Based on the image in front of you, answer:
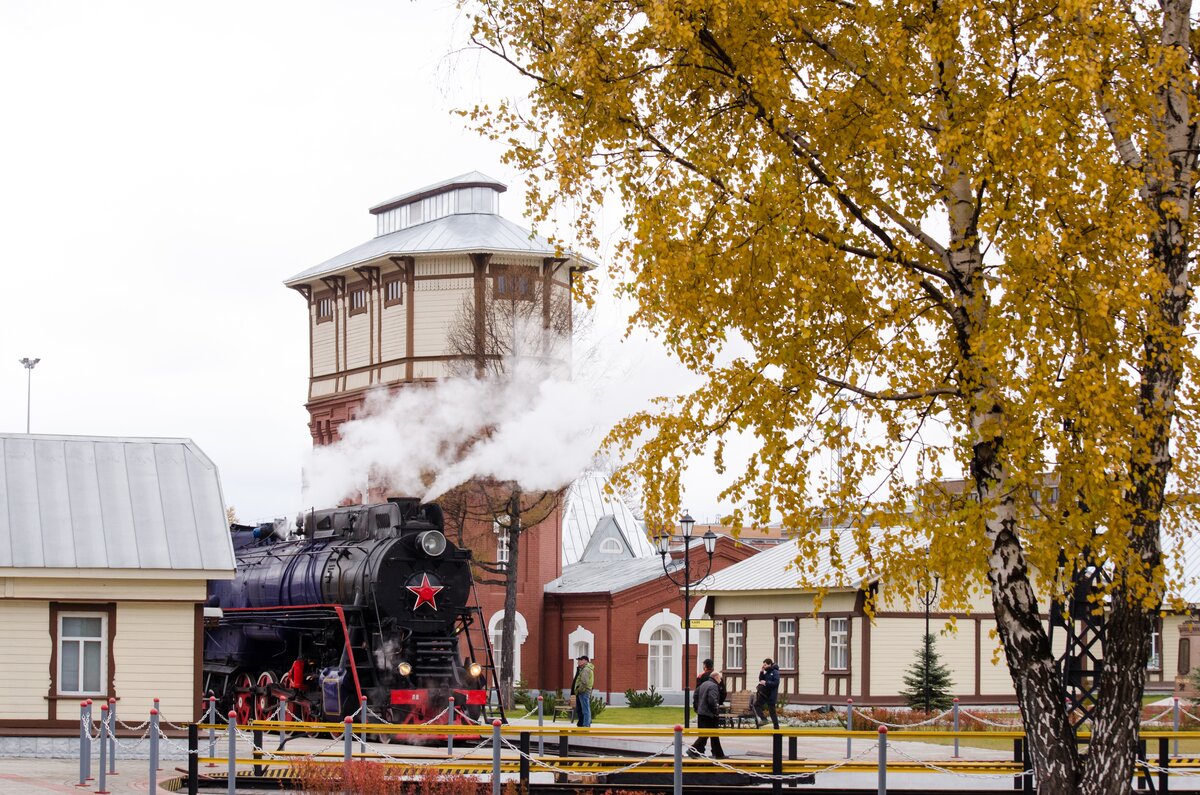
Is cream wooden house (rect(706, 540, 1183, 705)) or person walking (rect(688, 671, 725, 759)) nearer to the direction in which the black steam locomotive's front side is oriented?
the person walking

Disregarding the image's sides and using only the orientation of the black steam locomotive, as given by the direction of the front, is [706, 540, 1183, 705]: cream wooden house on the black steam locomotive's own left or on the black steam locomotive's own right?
on the black steam locomotive's own left

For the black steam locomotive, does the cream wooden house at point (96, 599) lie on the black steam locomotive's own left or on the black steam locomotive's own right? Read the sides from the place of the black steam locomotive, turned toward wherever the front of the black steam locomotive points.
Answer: on the black steam locomotive's own right

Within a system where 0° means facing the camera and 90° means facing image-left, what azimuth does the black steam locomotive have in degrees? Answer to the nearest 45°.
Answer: approximately 315°

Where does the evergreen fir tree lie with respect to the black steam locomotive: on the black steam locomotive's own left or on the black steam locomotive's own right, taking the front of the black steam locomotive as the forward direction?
on the black steam locomotive's own left

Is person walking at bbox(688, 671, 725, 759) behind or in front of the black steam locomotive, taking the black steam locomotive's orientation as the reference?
in front

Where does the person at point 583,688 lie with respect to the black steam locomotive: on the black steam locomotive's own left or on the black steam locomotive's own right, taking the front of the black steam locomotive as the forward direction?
on the black steam locomotive's own left
